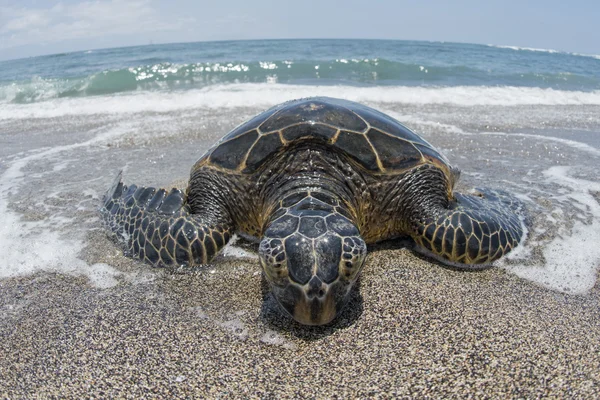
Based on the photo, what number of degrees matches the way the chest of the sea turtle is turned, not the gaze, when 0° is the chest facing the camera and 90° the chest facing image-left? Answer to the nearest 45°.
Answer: approximately 0°
